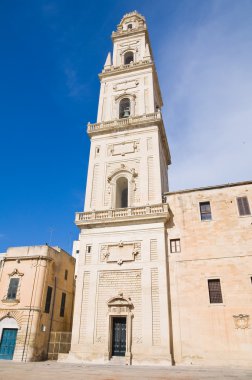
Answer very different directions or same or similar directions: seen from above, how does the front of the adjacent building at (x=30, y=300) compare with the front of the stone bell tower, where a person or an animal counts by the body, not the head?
same or similar directions

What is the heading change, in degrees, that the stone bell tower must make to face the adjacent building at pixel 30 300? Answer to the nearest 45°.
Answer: approximately 135° to its right

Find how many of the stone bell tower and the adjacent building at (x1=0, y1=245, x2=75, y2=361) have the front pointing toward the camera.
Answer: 2

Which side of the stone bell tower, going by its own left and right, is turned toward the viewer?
front
